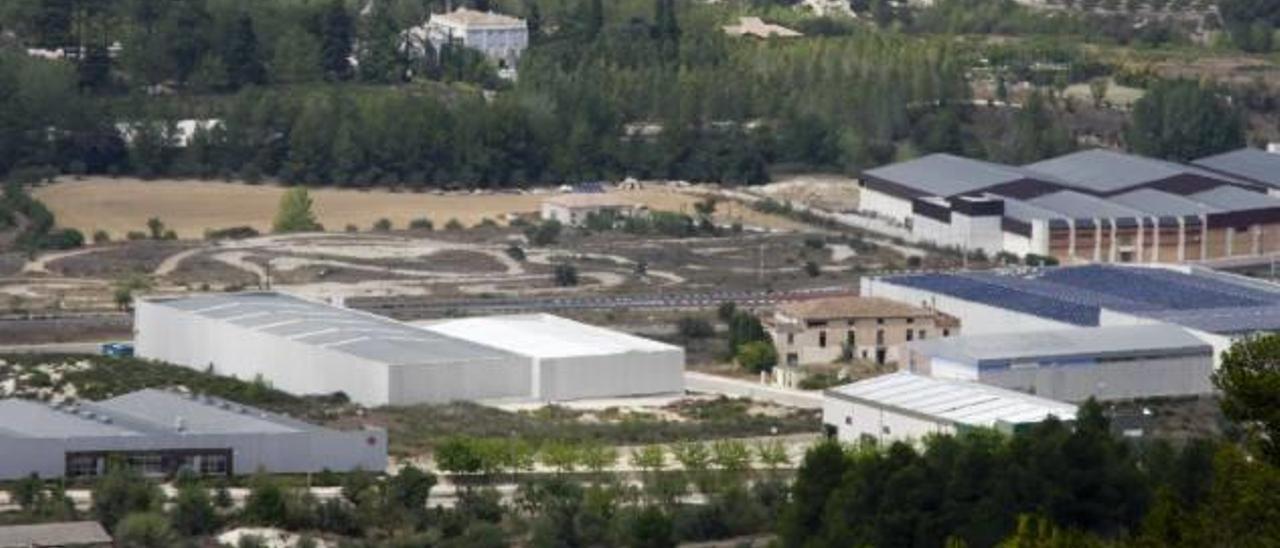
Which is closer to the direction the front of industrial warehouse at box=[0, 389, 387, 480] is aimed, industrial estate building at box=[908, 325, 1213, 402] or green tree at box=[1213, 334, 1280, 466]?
the green tree

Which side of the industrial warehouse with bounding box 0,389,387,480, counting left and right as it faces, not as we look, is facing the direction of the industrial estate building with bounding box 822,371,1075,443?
left

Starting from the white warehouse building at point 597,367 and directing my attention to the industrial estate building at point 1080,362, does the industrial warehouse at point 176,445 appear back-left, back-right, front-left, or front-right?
back-right

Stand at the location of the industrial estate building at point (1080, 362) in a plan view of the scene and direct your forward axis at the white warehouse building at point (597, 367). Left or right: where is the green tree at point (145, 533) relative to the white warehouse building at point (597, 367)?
left

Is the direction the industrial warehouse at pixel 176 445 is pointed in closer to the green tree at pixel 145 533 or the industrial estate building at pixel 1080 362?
the green tree

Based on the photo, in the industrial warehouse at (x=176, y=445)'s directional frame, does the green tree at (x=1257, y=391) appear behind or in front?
in front

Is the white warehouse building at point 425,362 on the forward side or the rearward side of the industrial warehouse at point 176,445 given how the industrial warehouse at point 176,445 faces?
on the rearward side

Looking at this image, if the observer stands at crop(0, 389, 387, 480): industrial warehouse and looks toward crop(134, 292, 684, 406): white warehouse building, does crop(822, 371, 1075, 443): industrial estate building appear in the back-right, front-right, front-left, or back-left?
front-right

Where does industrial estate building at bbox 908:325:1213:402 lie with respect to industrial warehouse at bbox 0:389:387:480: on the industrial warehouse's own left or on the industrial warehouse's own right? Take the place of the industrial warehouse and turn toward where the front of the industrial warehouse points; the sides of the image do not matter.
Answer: on the industrial warehouse's own left

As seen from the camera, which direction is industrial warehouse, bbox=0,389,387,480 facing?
toward the camera

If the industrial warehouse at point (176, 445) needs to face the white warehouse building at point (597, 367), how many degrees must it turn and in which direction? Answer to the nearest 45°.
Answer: approximately 135° to its left

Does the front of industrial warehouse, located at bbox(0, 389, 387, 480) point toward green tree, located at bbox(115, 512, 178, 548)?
yes
